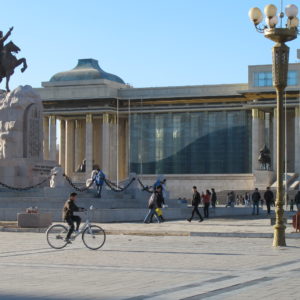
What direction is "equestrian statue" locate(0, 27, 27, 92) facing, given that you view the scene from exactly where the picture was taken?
facing to the right of the viewer

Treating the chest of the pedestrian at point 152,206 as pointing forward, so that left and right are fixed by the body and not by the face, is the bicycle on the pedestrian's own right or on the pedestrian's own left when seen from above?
on the pedestrian's own right
